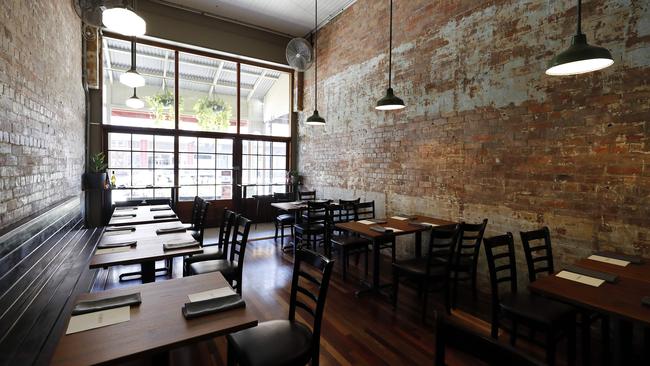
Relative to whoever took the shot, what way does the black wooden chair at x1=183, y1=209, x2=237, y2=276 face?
facing to the left of the viewer

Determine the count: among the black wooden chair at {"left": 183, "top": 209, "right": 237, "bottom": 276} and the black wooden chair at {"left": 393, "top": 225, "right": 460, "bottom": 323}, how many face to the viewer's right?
0

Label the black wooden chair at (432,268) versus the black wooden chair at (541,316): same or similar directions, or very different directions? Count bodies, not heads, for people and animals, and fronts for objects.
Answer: very different directions

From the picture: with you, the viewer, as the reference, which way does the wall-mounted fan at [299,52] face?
facing the viewer and to the left of the viewer

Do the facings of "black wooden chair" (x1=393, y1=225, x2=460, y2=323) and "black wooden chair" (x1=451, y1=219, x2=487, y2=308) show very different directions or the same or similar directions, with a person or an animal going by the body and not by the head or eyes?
same or similar directions

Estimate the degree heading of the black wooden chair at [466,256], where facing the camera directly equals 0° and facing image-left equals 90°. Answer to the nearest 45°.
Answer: approximately 135°

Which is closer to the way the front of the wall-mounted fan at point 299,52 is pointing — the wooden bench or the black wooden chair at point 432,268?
the wooden bench

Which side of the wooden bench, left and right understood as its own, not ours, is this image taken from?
right

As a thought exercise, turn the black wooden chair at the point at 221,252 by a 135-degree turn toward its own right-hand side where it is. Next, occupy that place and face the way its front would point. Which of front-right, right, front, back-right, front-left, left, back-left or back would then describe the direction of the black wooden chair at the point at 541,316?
right

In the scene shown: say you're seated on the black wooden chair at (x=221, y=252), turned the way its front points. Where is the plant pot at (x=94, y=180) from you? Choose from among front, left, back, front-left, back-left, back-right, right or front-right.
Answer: front-right

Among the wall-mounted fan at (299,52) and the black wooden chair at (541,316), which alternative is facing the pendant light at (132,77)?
the wall-mounted fan
